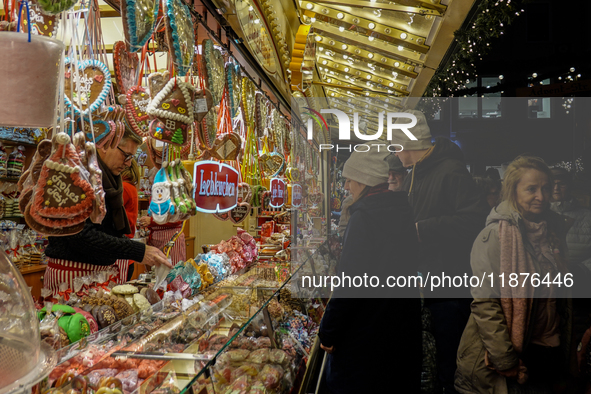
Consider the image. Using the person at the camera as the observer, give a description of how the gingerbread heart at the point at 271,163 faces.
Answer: facing the viewer

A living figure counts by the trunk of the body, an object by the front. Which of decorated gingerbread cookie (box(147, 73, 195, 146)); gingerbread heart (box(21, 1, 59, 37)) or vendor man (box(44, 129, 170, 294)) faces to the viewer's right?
the vendor man

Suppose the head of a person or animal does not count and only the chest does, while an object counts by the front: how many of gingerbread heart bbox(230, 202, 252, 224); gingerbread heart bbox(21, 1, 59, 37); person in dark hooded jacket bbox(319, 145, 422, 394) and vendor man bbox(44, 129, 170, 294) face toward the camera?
2

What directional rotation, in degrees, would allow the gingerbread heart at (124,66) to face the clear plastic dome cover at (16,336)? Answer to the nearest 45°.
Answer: approximately 45° to its right

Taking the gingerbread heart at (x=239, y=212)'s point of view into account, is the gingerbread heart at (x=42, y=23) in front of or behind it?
in front

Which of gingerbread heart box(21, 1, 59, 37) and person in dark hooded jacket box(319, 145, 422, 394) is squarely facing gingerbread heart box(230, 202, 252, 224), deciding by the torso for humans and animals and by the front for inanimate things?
the person in dark hooded jacket

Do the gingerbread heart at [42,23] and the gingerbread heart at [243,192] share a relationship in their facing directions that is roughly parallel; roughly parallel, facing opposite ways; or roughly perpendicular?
roughly parallel

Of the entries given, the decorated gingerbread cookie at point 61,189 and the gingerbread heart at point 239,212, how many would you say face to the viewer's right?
0

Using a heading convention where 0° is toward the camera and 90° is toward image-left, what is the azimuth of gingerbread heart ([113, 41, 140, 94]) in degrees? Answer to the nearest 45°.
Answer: approximately 315°

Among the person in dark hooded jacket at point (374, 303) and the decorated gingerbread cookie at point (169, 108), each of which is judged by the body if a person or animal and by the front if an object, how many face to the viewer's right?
0

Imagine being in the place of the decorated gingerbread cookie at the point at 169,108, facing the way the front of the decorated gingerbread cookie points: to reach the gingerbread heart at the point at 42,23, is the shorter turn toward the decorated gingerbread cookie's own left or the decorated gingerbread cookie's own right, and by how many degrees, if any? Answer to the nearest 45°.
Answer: approximately 45° to the decorated gingerbread cookie's own right

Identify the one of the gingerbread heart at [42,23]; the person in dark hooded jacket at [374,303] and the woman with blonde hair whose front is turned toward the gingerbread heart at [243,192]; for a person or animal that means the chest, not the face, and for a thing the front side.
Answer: the person in dark hooded jacket

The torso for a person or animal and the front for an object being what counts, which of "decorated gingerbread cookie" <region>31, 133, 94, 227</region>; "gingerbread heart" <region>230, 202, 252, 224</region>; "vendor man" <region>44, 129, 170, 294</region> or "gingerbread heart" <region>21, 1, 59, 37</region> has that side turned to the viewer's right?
the vendor man

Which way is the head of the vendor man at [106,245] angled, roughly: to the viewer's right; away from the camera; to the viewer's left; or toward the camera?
to the viewer's right

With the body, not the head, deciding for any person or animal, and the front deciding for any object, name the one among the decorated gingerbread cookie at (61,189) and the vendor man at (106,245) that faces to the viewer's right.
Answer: the vendor man
